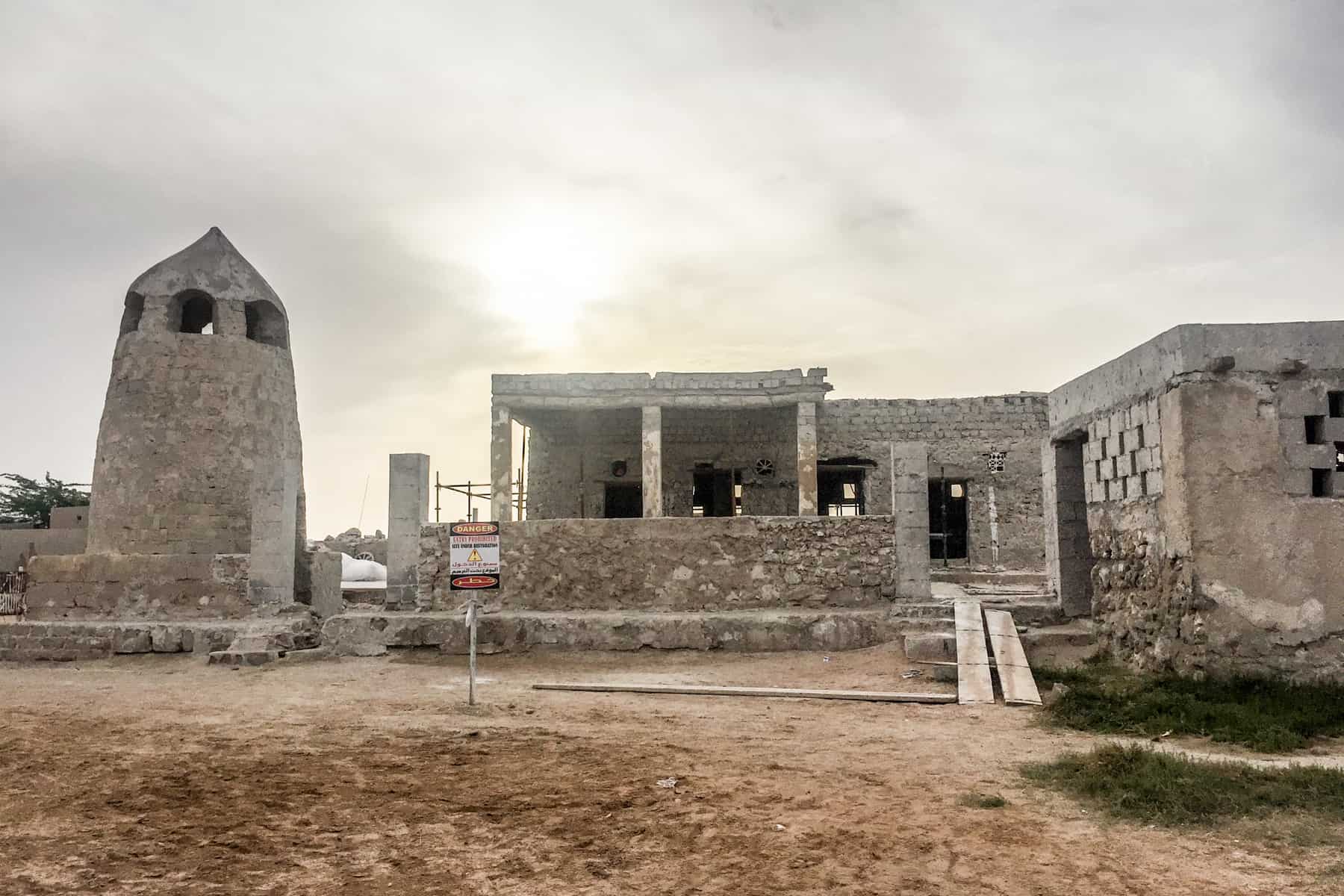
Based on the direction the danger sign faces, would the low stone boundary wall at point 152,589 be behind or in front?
behind

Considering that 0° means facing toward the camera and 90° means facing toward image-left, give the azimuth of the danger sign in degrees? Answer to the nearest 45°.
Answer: approximately 0°

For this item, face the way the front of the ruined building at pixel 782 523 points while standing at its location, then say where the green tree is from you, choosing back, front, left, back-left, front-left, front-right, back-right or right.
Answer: back-right

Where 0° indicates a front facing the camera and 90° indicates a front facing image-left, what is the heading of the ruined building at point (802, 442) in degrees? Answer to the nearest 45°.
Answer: approximately 0°

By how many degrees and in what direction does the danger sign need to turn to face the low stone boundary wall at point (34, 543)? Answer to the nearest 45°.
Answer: approximately 135° to its right

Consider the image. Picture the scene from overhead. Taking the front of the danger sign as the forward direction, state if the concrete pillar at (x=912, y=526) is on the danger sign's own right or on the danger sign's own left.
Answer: on the danger sign's own left

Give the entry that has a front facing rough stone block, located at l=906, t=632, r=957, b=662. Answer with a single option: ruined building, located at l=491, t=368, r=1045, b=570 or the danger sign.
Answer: the ruined building

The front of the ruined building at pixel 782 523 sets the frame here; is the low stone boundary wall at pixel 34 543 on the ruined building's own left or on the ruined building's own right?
on the ruined building's own right
